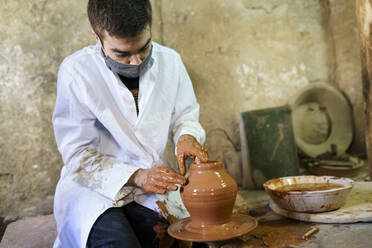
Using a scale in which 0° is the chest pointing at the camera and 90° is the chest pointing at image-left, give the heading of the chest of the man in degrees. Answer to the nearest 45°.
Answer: approximately 315°

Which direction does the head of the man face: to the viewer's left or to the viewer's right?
to the viewer's right

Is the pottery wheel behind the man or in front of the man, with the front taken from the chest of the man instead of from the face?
in front

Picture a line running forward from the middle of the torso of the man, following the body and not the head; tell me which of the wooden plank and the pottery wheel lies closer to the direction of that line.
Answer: the pottery wheel

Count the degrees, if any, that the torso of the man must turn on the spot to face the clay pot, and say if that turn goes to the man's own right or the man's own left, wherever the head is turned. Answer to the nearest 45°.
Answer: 0° — they already face it
